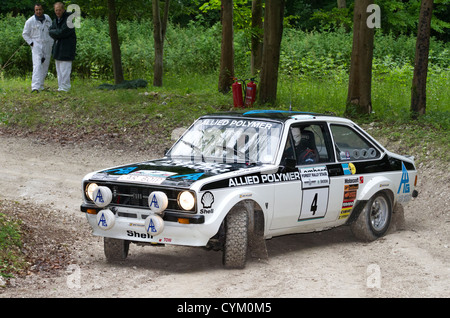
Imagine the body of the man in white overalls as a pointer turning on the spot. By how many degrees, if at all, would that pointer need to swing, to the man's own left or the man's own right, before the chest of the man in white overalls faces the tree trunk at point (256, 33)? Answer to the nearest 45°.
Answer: approximately 90° to the man's own left

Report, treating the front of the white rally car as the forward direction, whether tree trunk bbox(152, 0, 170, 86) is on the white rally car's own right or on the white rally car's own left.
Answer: on the white rally car's own right

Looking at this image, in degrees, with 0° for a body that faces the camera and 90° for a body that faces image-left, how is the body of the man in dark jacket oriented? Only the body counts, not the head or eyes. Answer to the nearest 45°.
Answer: approximately 45°

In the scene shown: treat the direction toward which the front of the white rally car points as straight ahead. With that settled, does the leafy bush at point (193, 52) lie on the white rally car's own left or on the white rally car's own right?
on the white rally car's own right

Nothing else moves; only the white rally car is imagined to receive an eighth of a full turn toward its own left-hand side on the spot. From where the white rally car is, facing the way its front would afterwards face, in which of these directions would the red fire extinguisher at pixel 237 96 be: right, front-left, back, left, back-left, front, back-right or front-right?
back

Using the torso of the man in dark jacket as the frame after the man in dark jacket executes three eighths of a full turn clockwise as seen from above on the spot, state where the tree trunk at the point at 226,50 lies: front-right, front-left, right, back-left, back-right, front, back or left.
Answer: right

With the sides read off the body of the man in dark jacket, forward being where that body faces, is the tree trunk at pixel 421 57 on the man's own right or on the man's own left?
on the man's own left

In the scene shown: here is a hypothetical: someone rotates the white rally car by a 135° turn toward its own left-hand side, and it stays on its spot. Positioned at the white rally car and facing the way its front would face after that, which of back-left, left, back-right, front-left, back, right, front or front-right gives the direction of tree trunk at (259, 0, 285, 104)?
left

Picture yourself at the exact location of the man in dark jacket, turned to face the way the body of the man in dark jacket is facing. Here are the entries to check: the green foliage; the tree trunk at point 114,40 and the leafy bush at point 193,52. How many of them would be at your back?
2
